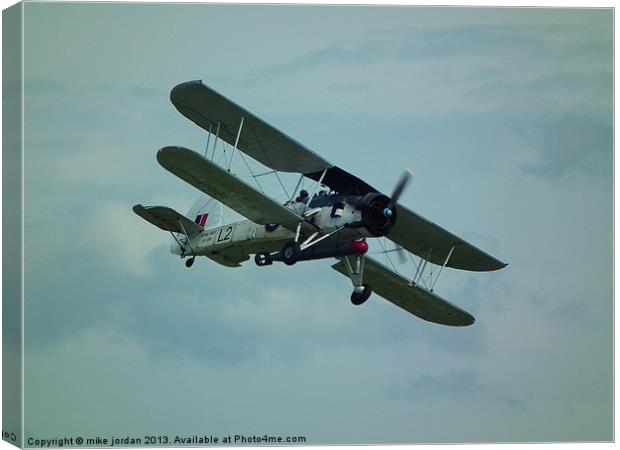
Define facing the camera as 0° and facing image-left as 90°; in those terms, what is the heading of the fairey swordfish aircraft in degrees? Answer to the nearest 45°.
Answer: approximately 315°
